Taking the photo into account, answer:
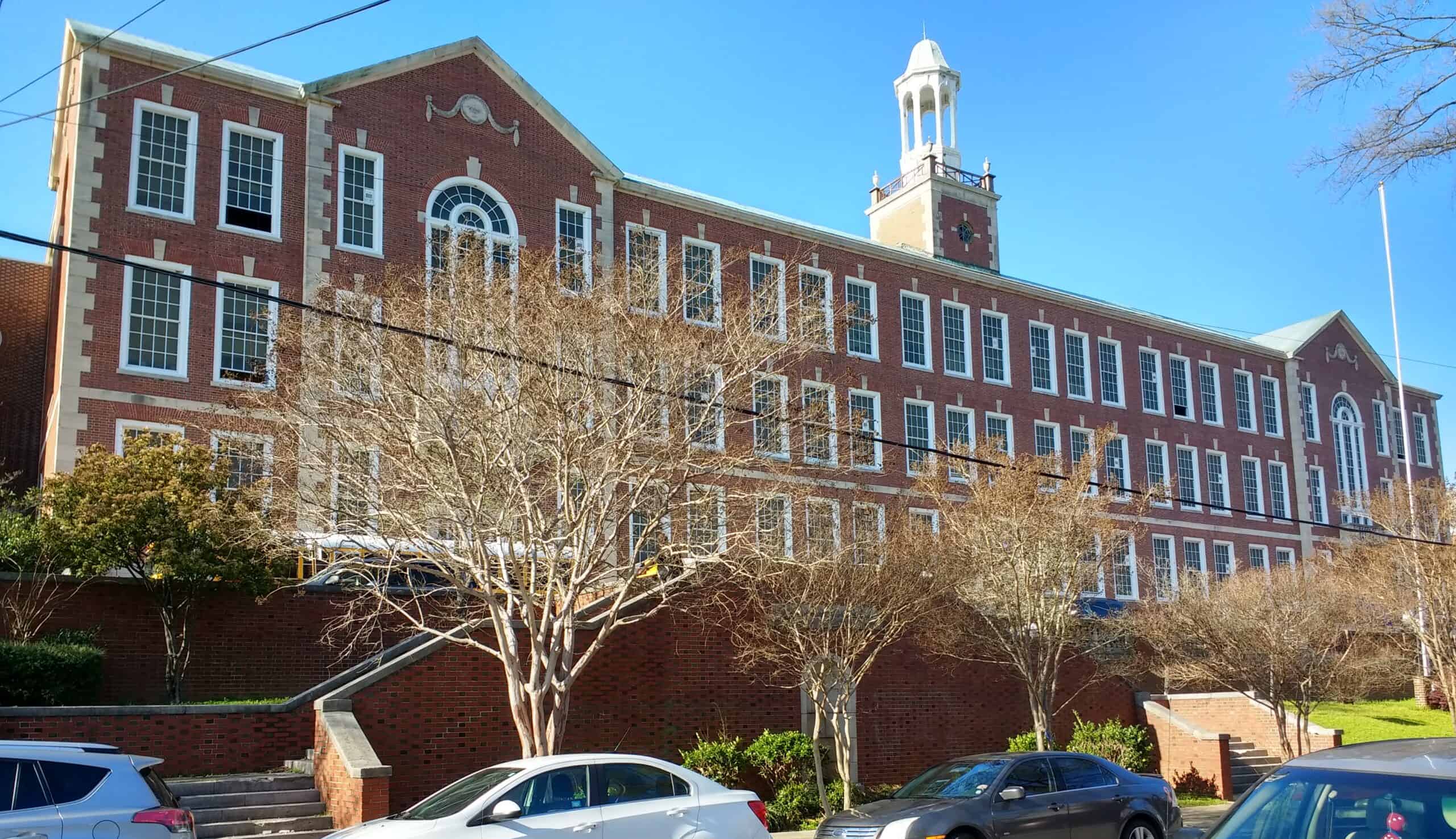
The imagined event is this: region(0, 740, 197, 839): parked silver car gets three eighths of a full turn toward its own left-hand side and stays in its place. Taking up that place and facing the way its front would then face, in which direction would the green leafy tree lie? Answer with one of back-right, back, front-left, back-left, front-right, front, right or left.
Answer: back-left

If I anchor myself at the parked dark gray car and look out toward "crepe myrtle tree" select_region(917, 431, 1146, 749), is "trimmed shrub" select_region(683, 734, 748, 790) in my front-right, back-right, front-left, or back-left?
front-left

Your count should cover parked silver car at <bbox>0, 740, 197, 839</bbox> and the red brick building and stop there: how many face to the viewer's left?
1

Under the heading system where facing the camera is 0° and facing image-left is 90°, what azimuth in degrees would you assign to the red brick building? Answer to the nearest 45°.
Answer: approximately 315°

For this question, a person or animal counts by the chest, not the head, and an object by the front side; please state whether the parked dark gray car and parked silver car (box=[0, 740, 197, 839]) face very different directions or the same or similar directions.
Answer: same or similar directions

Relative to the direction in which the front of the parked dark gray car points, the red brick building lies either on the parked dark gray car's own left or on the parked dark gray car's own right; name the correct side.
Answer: on the parked dark gray car's own right

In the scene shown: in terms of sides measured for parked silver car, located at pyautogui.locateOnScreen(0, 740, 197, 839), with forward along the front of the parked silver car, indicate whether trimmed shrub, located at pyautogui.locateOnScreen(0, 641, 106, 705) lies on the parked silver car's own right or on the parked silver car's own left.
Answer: on the parked silver car's own right

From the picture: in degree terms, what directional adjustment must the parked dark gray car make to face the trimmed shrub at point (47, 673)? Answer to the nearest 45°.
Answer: approximately 45° to its right

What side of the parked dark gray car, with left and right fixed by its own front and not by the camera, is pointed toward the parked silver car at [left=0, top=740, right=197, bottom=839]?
front

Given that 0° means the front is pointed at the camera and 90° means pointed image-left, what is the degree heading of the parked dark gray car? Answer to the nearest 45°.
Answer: approximately 45°

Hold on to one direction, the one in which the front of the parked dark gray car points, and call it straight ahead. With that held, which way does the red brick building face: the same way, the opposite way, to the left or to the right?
to the left

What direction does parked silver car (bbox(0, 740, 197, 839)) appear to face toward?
to the viewer's left

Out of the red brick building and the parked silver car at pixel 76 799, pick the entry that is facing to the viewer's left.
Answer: the parked silver car

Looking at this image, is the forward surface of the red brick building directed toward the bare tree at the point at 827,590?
yes

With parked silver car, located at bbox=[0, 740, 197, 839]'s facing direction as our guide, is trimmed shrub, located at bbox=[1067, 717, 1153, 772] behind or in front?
behind
